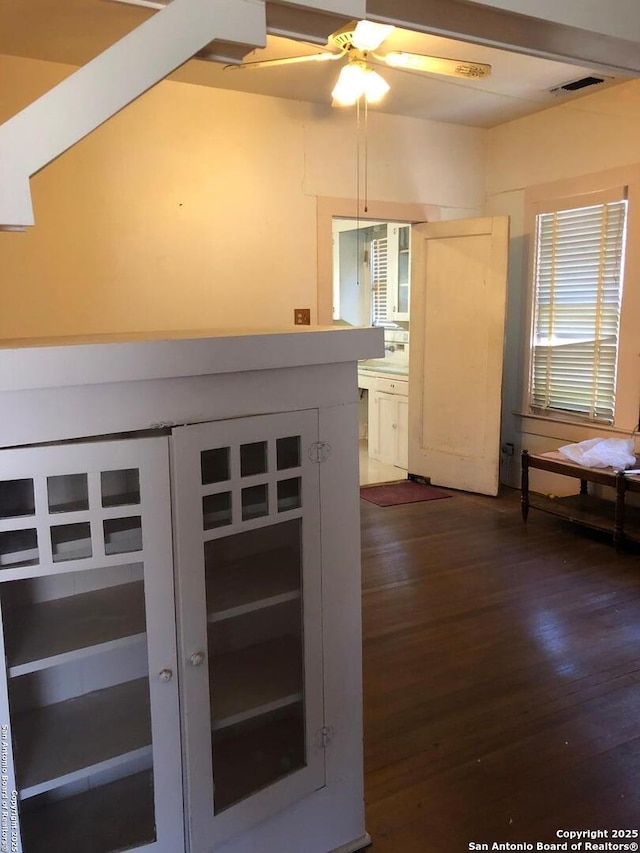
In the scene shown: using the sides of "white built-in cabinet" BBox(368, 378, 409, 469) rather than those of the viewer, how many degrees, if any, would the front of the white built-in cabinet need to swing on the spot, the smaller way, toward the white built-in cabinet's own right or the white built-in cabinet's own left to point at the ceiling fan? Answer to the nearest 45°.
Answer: approximately 45° to the white built-in cabinet's own left

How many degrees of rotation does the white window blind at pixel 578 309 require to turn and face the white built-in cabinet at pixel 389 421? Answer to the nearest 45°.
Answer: approximately 90° to its right

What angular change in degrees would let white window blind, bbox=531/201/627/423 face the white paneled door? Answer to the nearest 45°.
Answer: approximately 45° to its right

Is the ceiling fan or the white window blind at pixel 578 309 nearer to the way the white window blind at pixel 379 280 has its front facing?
the ceiling fan

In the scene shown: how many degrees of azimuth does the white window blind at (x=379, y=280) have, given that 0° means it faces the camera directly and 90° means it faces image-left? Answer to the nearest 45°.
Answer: approximately 45°

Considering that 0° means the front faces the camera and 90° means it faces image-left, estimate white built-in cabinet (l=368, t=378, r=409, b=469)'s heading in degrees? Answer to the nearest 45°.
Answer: approximately 45°
